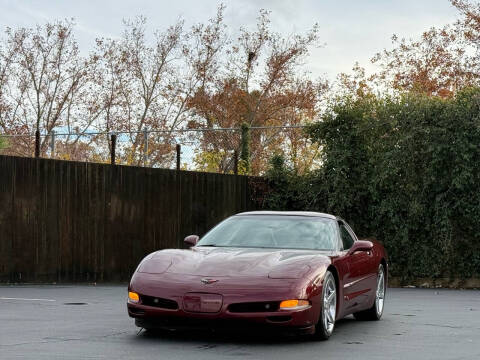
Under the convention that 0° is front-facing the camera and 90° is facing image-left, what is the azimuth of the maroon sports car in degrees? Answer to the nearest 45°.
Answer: approximately 45°

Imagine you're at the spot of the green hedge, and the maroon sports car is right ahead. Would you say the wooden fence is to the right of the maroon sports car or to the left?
right

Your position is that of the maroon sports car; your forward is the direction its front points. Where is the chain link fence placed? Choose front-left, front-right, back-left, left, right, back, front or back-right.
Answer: back-right

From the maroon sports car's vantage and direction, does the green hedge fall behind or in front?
behind
